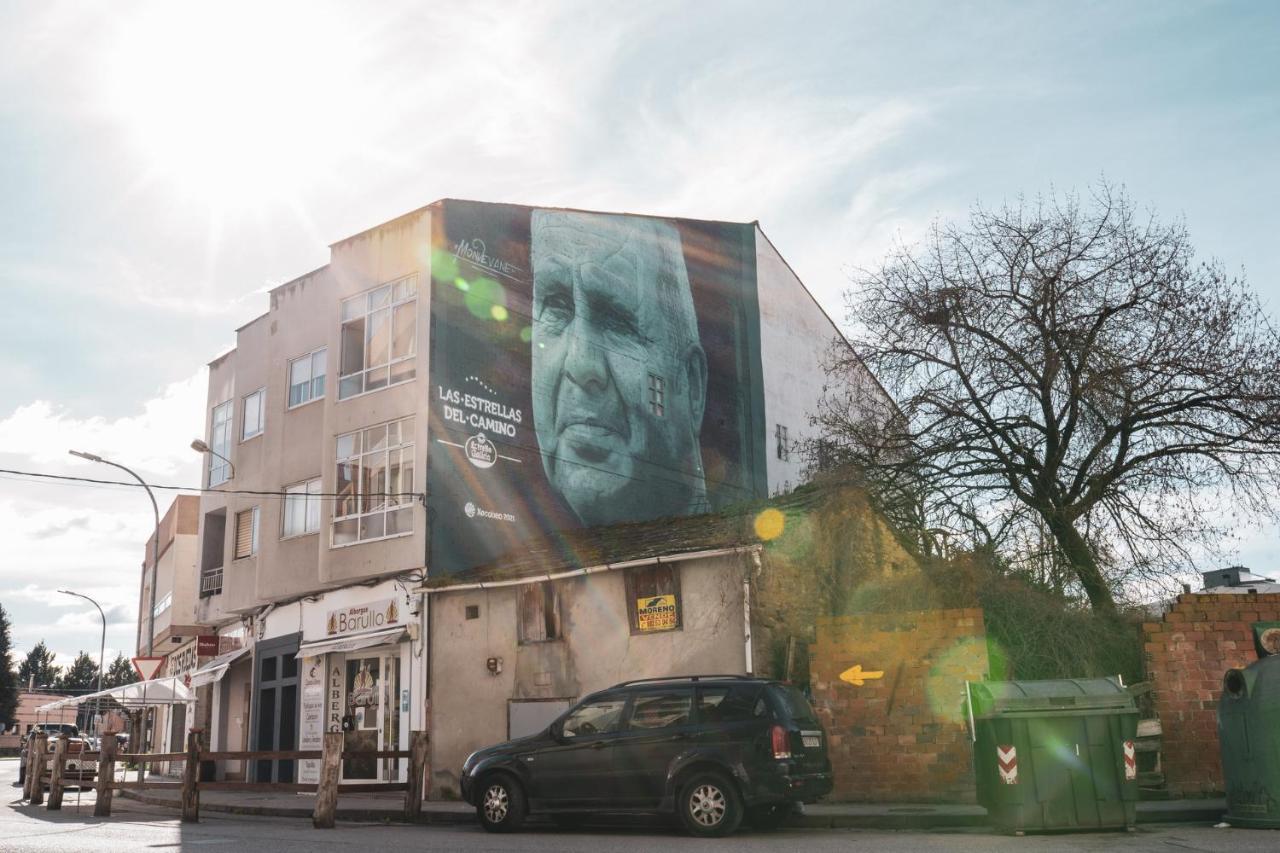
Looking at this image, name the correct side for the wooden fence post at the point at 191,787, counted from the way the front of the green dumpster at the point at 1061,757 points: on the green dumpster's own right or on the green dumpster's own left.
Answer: on the green dumpster's own right

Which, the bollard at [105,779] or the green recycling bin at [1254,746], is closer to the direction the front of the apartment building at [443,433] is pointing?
the bollard

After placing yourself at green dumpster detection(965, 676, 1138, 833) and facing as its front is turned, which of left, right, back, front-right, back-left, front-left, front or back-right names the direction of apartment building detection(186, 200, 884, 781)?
back-right

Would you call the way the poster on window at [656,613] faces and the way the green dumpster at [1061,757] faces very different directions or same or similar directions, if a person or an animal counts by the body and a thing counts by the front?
same or similar directions

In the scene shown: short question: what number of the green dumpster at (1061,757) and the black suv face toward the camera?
1

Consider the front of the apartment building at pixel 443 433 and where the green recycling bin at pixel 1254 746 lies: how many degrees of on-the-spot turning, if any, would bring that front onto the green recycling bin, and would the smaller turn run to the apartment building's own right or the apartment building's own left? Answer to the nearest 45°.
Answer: approximately 90° to the apartment building's own left

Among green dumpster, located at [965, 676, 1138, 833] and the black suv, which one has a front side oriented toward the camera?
the green dumpster

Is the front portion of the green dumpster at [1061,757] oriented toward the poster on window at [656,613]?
no

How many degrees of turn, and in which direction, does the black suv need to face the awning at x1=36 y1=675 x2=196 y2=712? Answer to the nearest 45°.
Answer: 0° — it already faces it

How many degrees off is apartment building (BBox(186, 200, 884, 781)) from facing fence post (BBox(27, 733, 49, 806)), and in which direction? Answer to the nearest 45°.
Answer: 0° — it already faces it

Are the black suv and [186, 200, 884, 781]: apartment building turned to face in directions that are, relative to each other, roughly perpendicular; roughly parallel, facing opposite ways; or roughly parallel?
roughly perpendicular

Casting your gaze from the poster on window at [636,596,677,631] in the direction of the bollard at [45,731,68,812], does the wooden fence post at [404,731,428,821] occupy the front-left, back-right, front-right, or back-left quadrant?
front-left

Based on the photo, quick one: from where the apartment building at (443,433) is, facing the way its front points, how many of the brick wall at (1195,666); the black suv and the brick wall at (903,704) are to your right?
0

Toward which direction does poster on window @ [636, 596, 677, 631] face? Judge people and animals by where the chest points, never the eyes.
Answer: toward the camera

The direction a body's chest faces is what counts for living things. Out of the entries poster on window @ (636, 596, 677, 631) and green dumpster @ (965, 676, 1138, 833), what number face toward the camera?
2

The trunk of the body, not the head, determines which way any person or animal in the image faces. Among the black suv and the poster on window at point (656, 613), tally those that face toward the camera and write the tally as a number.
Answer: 1

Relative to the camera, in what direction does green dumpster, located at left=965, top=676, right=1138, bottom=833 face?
facing the viewer

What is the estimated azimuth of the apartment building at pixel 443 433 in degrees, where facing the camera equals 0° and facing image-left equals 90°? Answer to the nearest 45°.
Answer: approximately 45°

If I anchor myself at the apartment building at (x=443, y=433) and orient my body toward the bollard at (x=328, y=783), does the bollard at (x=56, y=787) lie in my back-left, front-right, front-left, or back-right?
front-right
